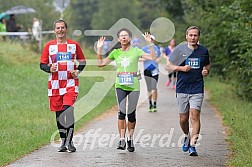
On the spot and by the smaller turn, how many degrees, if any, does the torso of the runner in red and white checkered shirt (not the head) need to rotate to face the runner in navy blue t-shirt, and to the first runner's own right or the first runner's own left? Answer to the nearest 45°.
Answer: approximately 90° to the first runner's own left

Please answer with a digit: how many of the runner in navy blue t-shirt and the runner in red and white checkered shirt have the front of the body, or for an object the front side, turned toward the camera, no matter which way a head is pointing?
2

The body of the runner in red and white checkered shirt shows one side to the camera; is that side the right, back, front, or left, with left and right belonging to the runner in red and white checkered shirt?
front

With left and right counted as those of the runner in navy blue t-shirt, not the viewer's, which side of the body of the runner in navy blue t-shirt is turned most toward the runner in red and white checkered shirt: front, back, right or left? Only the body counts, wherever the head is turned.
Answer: right
